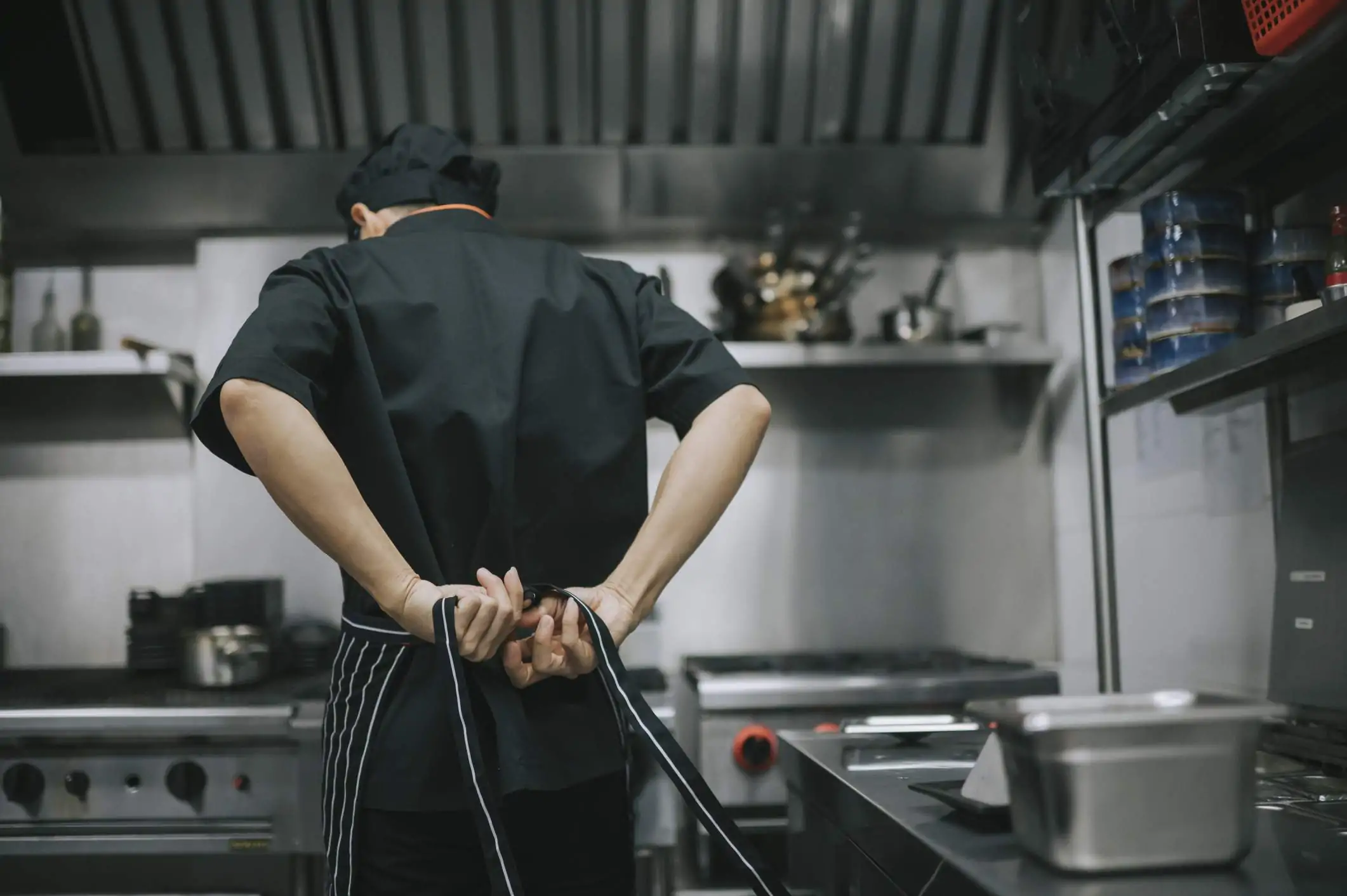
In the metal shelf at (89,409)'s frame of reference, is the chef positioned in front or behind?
in front

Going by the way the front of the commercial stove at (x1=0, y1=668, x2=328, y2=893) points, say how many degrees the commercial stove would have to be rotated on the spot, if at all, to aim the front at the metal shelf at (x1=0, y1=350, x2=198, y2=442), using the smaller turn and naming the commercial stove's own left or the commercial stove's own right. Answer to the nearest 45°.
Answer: approximately 180°

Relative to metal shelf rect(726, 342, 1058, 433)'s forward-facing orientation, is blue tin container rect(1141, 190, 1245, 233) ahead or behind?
ahead

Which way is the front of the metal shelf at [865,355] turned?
toward the camera

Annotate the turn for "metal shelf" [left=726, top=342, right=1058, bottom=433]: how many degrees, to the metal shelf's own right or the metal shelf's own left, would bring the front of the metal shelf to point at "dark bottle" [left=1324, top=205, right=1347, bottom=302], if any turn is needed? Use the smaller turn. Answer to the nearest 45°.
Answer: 0° — it already faces it

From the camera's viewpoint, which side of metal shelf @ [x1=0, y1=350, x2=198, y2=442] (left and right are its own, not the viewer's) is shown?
front

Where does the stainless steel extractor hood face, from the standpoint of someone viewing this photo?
facing the viewer

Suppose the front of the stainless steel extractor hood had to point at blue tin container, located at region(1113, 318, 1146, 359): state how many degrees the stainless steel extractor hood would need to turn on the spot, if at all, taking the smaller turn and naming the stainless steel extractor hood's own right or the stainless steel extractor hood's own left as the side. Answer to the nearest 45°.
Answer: approximately 45° to the stainless steel extractor hood's own left

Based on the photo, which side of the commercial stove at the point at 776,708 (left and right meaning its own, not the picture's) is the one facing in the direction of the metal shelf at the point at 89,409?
right

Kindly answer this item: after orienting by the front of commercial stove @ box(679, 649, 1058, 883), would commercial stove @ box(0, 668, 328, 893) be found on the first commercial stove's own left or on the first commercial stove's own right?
on the first commercial stove's own right

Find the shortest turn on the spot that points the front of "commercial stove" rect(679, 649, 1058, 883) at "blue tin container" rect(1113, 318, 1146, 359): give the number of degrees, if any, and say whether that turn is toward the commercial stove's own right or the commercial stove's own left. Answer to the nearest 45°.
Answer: approximately 45° to the commercial stove's own left

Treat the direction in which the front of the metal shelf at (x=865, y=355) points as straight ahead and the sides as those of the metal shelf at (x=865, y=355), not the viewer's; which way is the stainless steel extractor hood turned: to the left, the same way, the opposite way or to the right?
the same way

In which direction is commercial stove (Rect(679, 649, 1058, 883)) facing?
toward the camera

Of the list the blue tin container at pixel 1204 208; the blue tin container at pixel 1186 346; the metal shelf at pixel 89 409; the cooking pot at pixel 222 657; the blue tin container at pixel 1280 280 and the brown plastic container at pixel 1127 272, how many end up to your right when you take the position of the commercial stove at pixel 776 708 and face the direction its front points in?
2
